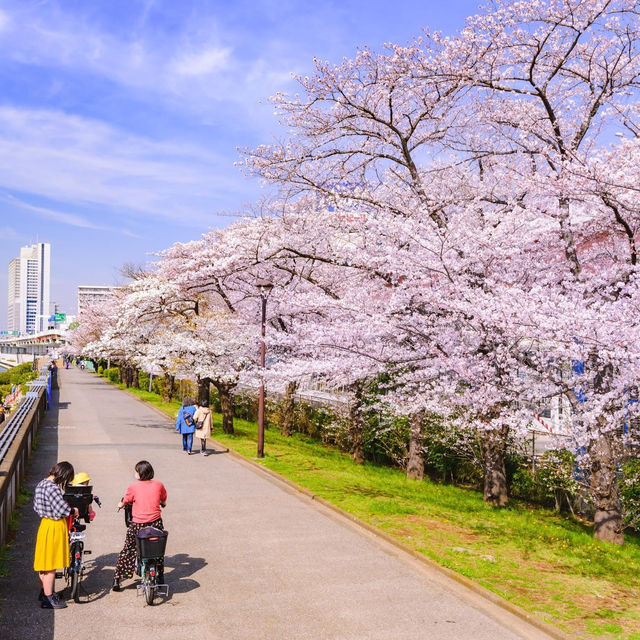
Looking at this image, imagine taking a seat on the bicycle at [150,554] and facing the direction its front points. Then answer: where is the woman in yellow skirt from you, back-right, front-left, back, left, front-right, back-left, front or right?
left

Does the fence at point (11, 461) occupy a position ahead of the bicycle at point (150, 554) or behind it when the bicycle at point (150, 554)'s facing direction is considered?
ahead

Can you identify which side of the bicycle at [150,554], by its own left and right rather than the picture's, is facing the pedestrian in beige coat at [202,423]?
front

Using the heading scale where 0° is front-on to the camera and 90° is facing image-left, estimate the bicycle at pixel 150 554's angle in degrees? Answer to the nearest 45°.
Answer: approximately 180°

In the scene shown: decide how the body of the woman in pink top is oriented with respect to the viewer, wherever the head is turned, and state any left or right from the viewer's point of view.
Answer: facing away from the viewer
